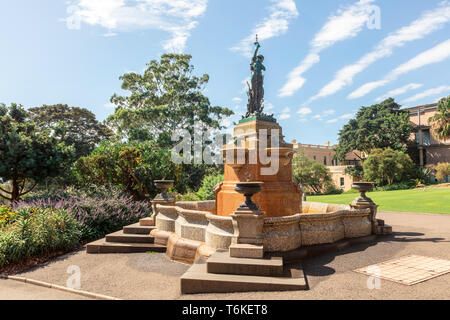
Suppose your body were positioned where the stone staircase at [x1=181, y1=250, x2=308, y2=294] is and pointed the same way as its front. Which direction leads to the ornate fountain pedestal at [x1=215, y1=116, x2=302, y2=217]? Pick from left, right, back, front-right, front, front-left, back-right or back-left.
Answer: back

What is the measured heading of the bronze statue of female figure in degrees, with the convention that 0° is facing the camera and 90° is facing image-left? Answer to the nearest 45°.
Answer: approximately 45°

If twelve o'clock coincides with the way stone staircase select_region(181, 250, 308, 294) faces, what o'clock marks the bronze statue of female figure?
The bronze statue of female figure is roughly at 6 o'clock from the stone staircase.

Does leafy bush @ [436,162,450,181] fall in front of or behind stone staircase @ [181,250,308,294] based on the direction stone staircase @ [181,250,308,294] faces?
behind

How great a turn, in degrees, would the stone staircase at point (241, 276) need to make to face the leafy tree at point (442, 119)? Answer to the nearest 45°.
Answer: approximately 135° to its left

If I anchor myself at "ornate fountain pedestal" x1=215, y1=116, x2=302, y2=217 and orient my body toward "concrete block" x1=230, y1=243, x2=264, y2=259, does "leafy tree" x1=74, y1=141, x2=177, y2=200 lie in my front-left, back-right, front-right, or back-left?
back-right
